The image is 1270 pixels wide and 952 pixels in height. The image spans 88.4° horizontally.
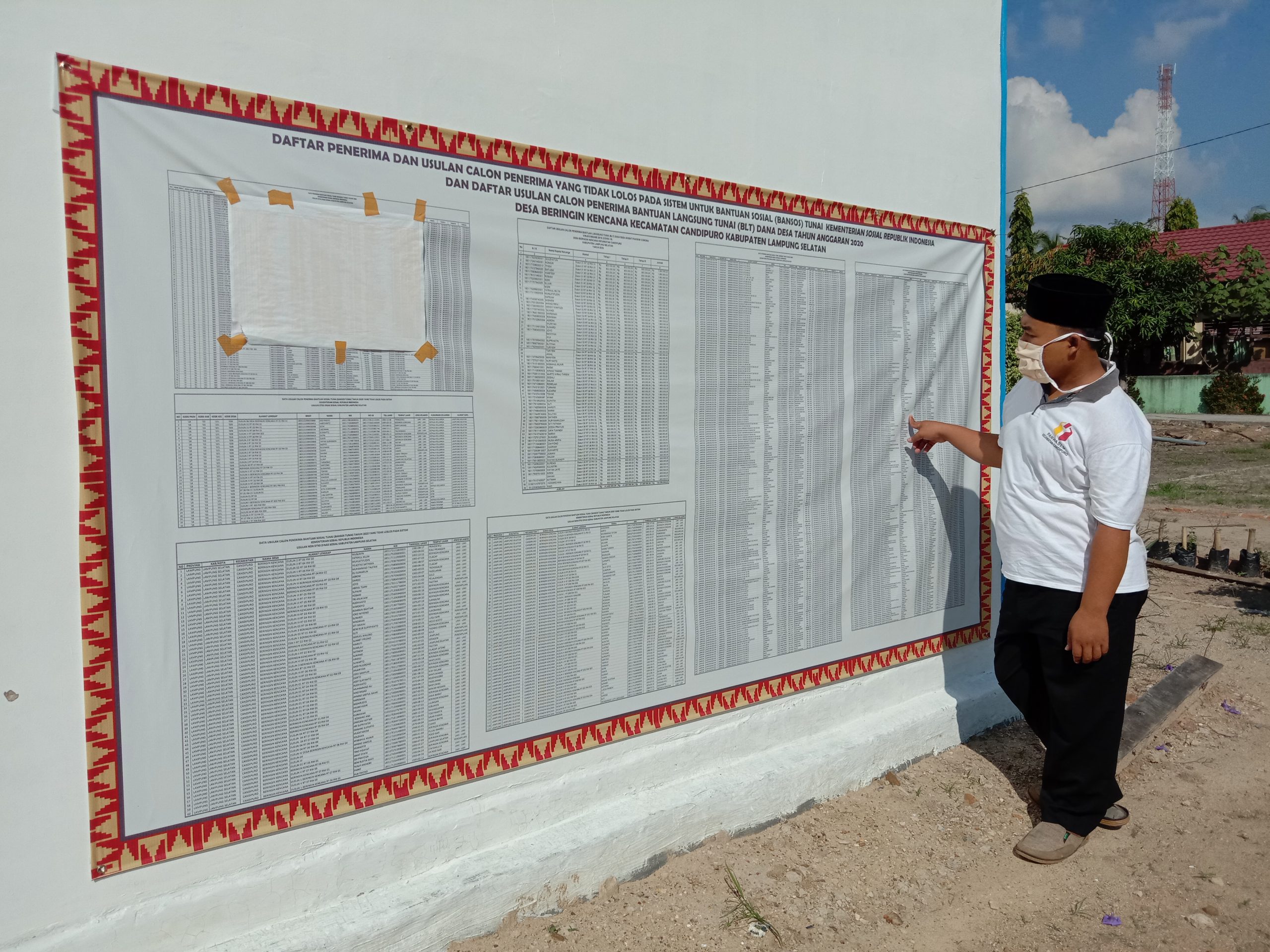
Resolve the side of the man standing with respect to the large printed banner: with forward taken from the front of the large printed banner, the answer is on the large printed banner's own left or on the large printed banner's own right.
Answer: on the large printed banner's own left

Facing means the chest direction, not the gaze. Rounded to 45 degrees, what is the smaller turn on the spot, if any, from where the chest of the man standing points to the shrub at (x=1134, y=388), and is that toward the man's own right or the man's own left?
approximately 135° to the man's own right

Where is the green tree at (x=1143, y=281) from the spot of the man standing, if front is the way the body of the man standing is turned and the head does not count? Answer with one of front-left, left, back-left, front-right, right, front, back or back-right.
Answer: back-right

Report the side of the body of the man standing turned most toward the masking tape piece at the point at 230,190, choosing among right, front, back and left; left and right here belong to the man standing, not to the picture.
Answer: front

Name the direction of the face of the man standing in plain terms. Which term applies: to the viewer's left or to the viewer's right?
to the viewer's left

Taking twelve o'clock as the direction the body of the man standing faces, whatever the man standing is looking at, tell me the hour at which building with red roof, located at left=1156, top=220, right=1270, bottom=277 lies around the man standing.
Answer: The building with red roof is roughly at 5 o'clock from the man standing.

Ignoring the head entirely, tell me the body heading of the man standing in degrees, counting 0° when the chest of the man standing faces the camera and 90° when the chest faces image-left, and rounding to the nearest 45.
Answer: approximately 45°

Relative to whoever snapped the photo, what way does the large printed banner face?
facing the viewer and to the right of the viewer

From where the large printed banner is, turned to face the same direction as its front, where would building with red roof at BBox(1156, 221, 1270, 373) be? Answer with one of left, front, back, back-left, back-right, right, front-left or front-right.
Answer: left

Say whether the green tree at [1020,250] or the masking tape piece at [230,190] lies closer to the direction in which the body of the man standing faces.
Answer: the masking tape piece

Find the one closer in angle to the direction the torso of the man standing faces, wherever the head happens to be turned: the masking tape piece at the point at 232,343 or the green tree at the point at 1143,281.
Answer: the masking tape piece

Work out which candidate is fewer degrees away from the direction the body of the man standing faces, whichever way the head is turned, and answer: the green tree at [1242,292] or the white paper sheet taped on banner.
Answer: the white paper sheet taped on banner

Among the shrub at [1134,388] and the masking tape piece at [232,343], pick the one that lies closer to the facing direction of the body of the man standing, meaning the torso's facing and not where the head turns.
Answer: the masking tape piece

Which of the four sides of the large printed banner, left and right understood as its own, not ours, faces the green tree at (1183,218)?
left

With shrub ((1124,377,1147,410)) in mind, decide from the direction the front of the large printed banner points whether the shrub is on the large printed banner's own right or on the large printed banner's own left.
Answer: on the large printed banner's own left

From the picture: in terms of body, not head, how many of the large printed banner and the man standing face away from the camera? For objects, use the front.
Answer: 0
